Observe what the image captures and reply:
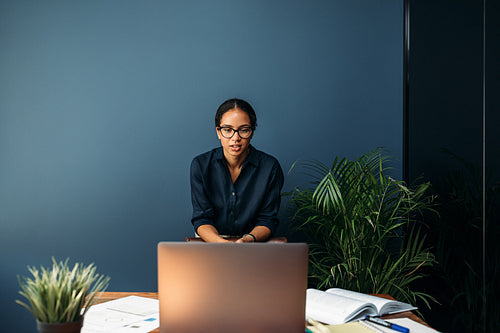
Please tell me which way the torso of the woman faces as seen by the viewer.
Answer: toward the camera

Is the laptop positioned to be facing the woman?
yes

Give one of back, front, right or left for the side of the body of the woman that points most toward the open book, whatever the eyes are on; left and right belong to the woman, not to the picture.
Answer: front

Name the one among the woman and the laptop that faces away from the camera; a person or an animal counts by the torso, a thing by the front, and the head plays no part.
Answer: the laptop

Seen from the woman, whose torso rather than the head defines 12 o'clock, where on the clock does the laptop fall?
The laptop is roughly at 12 o'clock from the woman.

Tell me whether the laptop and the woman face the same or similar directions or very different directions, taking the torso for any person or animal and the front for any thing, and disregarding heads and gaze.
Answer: very different directions

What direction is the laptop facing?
away from the camera

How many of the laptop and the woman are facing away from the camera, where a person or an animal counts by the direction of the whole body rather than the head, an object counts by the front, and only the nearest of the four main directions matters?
1

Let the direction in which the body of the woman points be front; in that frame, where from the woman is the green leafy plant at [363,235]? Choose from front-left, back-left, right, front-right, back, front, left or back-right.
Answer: left

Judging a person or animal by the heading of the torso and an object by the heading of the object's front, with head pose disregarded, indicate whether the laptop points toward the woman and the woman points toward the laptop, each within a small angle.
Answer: yes
